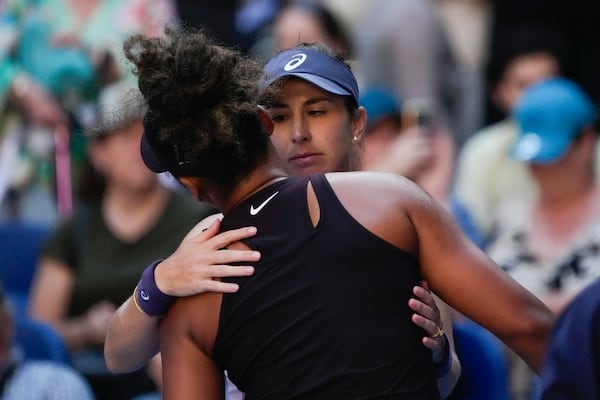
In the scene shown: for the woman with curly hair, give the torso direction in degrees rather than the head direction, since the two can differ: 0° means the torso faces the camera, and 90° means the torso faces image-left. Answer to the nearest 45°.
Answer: approximately 180°

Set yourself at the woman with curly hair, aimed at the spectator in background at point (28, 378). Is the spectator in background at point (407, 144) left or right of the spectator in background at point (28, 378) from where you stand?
right

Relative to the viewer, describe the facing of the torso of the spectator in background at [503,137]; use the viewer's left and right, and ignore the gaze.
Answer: facing the viewer

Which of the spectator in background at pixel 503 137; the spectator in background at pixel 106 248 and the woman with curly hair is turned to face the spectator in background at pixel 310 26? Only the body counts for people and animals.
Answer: the woman with curly hair

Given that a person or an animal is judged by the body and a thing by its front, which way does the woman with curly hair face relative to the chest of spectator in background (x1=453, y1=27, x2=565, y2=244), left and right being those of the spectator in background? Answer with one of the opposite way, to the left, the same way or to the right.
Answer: the opposite way

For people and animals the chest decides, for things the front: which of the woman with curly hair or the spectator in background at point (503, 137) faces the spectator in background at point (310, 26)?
the woman with curly hair

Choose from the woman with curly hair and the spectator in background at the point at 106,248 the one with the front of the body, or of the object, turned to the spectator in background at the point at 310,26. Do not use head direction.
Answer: the woman with curly hair

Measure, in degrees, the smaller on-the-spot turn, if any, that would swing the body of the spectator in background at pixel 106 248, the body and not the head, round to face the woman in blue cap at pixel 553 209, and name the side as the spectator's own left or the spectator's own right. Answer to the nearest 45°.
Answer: approximately 90° to the spectator's own left

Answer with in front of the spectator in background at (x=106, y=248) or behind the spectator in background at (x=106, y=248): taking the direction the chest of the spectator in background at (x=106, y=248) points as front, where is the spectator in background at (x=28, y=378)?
in front

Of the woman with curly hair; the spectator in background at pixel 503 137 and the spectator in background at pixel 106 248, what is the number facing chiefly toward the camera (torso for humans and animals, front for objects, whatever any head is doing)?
2

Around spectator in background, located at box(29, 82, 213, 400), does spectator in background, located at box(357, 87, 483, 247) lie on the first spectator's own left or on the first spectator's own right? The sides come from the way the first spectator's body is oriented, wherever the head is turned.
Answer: on the first spectator's own left

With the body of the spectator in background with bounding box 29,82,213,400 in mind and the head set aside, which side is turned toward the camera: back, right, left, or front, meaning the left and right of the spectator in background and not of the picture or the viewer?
front

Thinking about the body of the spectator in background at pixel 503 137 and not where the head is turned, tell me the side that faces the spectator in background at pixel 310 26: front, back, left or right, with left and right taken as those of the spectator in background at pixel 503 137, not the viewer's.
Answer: right

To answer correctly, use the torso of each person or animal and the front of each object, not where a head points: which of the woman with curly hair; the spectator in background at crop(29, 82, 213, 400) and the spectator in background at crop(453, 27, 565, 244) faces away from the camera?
the woman with curly hair
